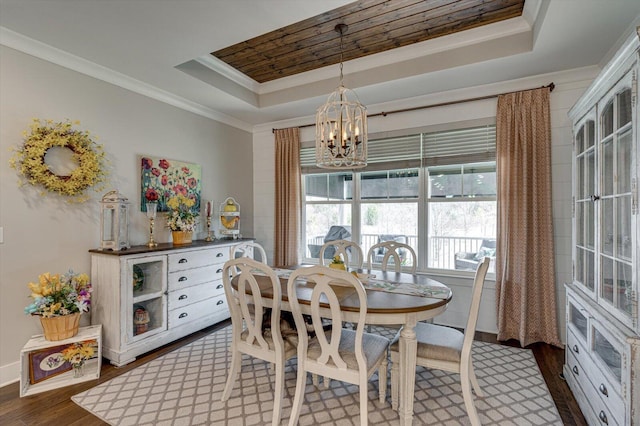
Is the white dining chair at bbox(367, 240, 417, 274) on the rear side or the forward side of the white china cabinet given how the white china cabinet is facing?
on the forward side

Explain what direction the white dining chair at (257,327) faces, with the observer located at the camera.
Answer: facing away from the viewer and to the right of the viewer

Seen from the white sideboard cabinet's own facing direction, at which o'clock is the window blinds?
The window blinds is roughly at 11 o'clock from the white sideboard cabinet.

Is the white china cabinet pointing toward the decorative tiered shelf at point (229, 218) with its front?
yes

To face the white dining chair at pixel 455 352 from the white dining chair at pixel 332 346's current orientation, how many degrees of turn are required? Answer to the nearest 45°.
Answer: approximately 45° to its right

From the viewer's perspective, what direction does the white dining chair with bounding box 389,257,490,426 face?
to the viewer's left

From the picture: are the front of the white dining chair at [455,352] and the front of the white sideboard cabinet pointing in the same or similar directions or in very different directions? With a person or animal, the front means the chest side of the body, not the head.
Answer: very different directions

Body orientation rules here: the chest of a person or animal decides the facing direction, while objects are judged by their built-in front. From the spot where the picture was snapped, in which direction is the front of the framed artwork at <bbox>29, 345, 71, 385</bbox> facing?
facing the viewer and to the right of the viewer

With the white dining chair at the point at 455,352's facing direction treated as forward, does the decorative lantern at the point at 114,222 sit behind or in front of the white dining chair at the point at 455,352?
in front

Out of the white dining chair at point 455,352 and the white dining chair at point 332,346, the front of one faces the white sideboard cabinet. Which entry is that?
the white dining chair at point 455,352

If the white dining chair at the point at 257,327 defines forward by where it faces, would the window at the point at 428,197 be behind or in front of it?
in front
